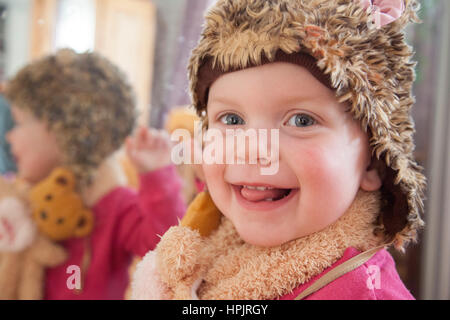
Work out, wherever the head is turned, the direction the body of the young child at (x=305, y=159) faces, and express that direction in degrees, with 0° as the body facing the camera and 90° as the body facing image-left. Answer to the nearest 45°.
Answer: approximately 45°

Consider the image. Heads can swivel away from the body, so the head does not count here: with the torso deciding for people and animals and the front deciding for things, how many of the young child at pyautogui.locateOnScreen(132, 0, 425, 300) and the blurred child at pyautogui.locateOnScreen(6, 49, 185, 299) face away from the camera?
0
